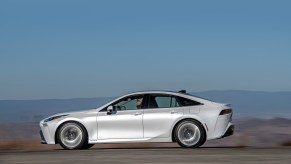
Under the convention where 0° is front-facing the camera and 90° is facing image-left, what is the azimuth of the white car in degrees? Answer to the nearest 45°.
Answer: approximately 90°
